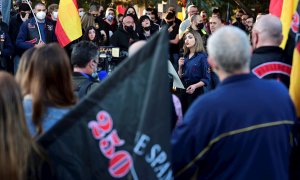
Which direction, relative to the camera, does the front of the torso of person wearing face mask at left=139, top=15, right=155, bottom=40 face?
toward the camera

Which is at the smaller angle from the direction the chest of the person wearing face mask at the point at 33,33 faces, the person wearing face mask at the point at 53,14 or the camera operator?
the camera operator

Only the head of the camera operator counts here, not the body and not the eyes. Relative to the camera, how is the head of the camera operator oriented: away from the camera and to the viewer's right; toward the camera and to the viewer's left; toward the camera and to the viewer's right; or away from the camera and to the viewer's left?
away from the camera and to the viewer's right

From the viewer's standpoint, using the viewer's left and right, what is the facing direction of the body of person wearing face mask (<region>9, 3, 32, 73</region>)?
facing the viewer and to the right of the viewer

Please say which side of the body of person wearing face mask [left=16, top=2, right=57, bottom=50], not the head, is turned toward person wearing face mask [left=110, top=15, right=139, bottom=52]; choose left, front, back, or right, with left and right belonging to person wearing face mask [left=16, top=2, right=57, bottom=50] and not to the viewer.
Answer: left

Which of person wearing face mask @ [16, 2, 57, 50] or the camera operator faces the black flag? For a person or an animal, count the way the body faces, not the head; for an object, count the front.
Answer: the person wearing face mask

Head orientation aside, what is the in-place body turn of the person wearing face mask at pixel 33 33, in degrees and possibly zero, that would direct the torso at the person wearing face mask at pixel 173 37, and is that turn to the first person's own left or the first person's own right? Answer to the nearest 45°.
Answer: approximately 90° to the first person's own left

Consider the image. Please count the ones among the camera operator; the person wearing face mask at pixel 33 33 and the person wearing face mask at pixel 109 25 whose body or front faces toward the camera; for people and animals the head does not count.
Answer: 2

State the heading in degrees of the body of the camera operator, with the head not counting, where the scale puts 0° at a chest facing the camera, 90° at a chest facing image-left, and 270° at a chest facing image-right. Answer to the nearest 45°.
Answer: approximately 225°

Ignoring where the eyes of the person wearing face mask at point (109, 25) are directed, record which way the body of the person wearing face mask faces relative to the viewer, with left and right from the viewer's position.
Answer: facing the viewer

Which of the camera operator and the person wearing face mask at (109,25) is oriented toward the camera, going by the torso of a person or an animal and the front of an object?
the person wearing face mask

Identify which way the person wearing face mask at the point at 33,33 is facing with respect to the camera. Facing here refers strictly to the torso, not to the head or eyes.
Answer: toward the camera

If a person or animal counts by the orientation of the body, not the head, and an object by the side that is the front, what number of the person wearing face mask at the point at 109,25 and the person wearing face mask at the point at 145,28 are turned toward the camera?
2

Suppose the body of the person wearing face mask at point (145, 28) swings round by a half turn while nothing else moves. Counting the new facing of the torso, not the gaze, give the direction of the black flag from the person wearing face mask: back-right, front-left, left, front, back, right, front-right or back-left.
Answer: back
